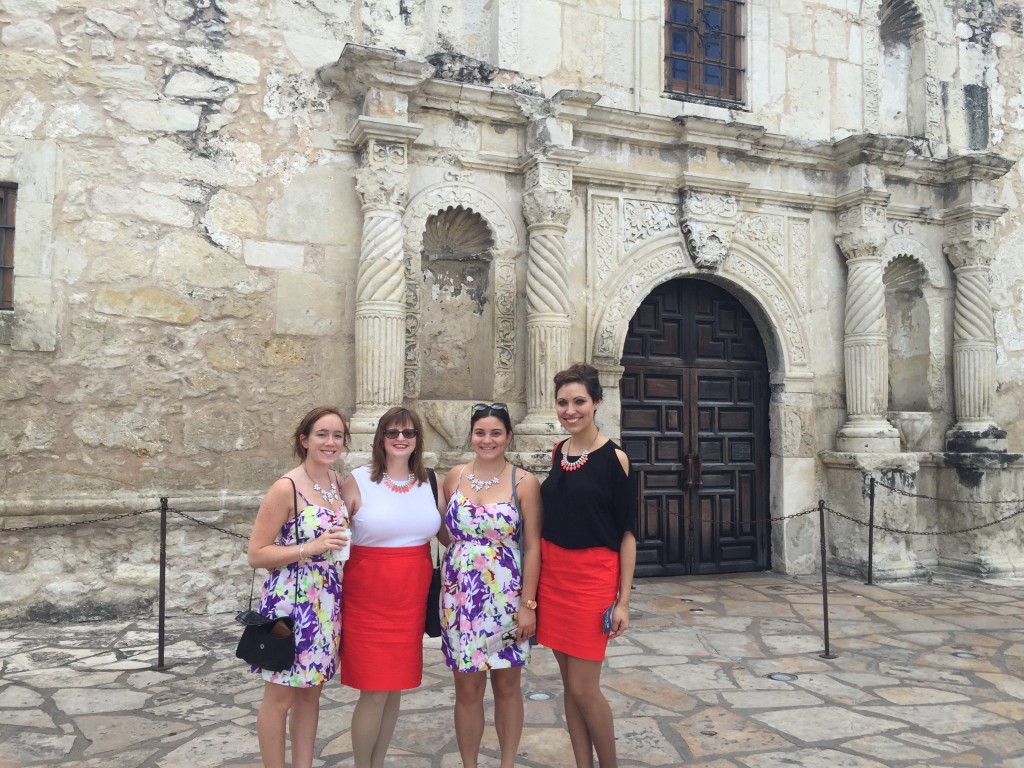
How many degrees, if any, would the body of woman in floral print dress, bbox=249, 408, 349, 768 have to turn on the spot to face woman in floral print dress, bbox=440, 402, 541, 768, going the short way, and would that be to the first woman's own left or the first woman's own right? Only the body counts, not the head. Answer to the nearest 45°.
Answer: approximately 45° to the first woman's own left

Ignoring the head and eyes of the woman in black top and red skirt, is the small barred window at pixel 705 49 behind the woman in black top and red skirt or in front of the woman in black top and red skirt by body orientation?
behind

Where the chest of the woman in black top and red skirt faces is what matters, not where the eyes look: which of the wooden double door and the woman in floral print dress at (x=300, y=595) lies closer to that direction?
the woman in floral print dress

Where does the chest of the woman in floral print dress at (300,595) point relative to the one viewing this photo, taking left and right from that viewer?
facing the viewer and to the right of the viewer

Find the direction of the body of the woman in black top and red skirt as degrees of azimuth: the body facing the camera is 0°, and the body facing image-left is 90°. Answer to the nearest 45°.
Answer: approximately 45°

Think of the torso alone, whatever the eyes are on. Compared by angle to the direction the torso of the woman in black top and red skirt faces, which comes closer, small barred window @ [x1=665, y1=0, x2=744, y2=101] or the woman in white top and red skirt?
the woman in white top and red skirt

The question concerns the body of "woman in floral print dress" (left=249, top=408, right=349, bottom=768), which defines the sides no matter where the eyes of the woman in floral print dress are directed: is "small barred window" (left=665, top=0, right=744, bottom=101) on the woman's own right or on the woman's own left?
on the woman's own left

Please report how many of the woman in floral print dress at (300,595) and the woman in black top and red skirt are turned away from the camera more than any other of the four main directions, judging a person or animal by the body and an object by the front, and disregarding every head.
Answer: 0

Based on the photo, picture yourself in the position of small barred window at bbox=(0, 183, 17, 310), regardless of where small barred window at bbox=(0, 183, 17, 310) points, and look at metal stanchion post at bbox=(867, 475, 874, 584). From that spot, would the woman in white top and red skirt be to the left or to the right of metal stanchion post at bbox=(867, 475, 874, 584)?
right

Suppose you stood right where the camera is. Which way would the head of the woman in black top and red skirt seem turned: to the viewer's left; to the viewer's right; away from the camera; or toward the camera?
toward the camera

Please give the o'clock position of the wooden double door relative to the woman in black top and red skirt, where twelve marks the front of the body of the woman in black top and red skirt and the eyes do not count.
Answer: The wooden double door is roughly at 5 o'clock from the woman in black top and red skirt.

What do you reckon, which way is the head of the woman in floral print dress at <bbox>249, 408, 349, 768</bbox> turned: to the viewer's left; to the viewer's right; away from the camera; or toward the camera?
toward the camera

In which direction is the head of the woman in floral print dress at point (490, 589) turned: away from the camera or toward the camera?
toward the camera

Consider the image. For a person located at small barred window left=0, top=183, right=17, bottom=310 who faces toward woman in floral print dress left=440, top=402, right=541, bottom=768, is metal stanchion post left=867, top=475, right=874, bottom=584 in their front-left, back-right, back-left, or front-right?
front-left

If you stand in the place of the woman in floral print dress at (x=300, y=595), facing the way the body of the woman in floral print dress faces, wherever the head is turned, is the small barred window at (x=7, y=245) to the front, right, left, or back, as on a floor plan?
back

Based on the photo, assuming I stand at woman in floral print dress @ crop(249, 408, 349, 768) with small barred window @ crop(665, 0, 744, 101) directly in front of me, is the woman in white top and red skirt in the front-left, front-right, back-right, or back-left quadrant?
front-right
